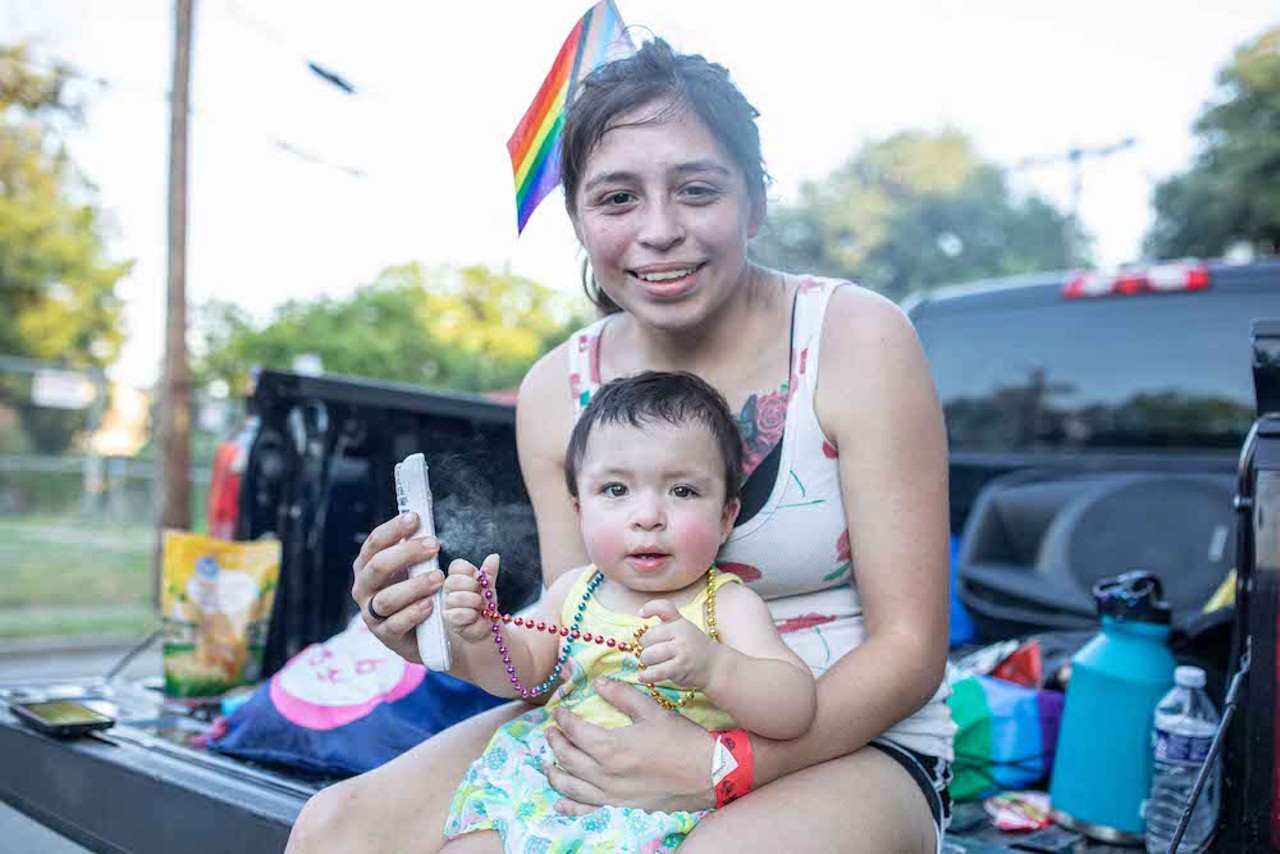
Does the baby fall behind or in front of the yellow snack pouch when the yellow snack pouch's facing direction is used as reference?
in front

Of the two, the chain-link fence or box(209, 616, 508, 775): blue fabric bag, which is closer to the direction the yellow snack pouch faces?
the blue fabric bag

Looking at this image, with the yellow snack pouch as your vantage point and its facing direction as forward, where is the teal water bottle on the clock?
The teal water bottle is roughly at 10 o'clock from the yellow snack pouch.

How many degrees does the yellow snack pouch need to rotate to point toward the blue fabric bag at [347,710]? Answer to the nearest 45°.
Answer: approximately 45° to its left

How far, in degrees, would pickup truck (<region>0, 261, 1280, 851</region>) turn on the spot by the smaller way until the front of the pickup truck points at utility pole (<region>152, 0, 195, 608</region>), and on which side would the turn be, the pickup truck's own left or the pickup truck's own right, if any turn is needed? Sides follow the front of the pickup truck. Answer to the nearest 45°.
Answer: approximately 90° to the pickup truck's own left

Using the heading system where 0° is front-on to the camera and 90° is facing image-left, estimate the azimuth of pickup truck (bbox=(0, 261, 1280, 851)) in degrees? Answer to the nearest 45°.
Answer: approximately 225°

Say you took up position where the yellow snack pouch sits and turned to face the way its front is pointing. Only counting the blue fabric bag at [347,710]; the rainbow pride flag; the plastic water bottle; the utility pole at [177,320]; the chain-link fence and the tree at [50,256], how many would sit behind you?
3

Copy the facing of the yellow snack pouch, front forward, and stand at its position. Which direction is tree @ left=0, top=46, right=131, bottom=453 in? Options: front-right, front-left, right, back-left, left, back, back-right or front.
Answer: back

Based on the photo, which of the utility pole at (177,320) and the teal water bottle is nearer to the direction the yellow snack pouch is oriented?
the teal water bottle

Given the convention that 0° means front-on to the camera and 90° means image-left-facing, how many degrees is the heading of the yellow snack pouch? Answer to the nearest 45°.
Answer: approximately 0°

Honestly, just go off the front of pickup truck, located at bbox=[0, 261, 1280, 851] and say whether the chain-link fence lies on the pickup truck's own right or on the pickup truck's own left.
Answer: on the pickup truck's own left

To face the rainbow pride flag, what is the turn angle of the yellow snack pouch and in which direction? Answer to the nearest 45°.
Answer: approximately 45° to its left
